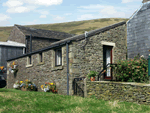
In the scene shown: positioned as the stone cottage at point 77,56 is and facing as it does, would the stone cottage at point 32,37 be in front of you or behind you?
behind

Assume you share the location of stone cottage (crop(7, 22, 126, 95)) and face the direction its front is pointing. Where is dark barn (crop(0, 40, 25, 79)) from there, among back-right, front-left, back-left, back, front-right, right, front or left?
back

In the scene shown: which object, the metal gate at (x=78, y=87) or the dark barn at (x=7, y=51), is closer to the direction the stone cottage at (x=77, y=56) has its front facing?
the metal gate
